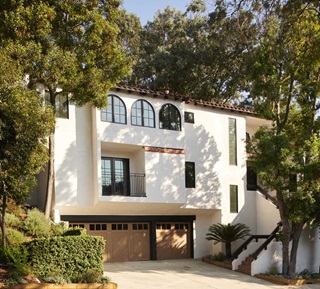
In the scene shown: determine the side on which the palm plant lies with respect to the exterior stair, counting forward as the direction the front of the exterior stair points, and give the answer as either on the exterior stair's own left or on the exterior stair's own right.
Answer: on the exterior stair's own right

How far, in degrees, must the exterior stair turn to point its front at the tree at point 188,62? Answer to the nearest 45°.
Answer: approximately 135° to its right

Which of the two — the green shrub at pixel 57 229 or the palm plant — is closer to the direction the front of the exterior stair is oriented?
the green shrub

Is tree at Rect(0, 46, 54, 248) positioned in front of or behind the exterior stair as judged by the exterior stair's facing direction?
in front

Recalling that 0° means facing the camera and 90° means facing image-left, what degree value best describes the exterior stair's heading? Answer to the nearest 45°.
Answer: approximately 45°

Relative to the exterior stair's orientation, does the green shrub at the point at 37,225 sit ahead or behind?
ahead

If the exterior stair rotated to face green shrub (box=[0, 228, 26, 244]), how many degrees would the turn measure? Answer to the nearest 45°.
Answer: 0° — it already faces it
